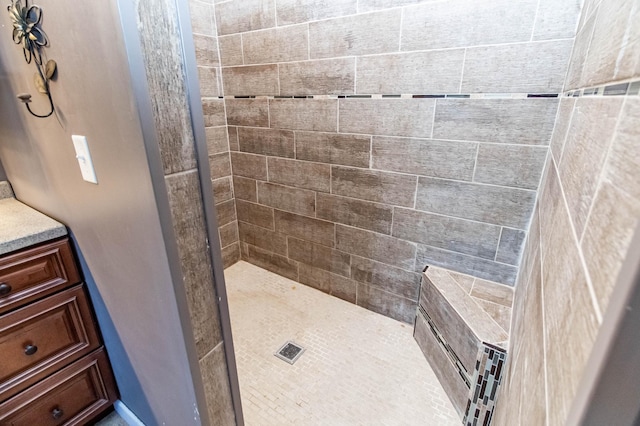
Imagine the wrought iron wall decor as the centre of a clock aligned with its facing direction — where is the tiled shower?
The tiled shower is roughly at 8 o'clock from the wrought iron wall decor.
